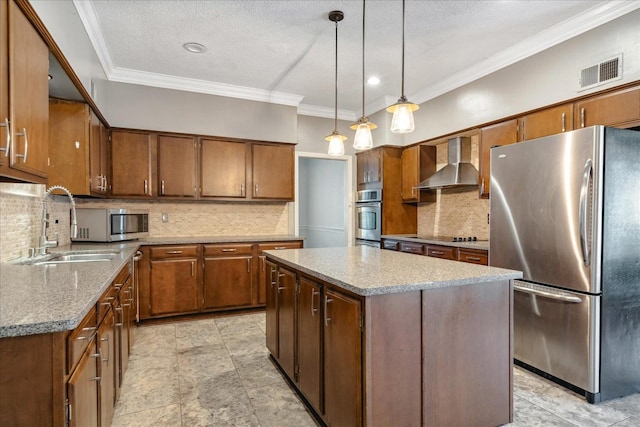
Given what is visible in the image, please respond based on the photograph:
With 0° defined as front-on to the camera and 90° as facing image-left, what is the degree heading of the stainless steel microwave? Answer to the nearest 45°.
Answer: approximately 315°

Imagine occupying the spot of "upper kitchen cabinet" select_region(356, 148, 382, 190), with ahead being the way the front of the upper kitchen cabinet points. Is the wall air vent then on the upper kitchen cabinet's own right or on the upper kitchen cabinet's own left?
on the upper kitchen cabinet's own left

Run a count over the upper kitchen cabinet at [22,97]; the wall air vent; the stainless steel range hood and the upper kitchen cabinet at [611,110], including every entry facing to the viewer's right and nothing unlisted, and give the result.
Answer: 1

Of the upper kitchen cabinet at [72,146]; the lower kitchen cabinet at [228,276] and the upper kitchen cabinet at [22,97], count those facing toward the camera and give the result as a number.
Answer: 1

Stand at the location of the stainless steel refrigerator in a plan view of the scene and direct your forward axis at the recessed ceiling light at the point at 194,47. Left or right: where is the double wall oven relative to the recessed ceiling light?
right

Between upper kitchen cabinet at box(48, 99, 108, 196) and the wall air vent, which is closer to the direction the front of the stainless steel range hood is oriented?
the upper kitchen cabinet

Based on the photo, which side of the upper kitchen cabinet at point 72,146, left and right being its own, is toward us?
right

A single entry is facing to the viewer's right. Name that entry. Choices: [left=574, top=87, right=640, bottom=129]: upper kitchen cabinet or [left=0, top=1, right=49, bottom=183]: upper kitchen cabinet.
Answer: [left=0, top=1, right=49, bottom=183]: upper kitchen cabinet

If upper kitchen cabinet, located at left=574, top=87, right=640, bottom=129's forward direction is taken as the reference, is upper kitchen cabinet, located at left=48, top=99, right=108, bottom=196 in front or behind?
in front

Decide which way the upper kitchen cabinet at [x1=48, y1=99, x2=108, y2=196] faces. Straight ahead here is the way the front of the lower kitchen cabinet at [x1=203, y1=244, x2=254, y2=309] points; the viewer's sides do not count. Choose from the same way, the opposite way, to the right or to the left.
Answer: to the left

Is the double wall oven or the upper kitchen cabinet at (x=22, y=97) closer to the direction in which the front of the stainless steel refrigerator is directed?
the upper kitchen cabinet
